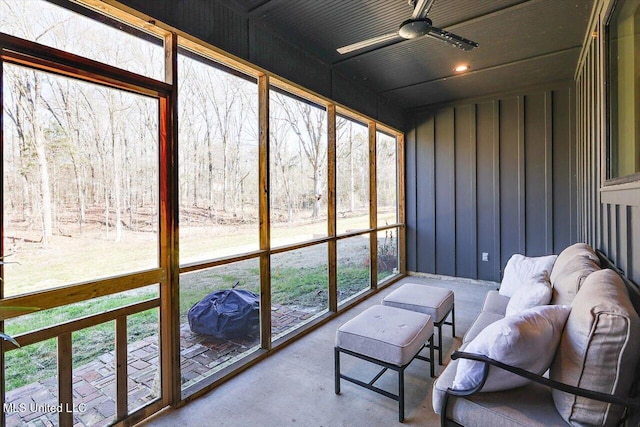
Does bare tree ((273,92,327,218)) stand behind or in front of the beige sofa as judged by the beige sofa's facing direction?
in front

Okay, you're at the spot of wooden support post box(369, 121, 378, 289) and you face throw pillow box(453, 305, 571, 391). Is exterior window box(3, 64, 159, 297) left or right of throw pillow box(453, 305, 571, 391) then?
right

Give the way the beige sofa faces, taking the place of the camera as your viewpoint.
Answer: facing to the left of the viewer

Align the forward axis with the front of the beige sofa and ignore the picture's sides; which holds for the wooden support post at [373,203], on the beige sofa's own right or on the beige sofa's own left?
on the beige sofa's own right

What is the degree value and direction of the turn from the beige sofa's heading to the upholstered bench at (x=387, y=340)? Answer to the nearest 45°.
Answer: approximately 45° to its right

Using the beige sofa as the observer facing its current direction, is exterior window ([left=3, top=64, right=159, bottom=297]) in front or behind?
in front

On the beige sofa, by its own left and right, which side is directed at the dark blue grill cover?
front

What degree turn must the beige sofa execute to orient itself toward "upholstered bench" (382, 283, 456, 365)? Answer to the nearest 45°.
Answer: approximately 45° to its right

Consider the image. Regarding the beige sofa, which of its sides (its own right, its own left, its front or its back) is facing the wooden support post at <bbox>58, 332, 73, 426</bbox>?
front
